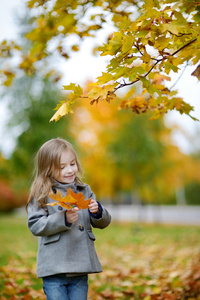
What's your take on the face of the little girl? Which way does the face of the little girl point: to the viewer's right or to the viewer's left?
to the viewer's right

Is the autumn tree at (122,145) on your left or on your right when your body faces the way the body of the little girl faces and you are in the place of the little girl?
on your left

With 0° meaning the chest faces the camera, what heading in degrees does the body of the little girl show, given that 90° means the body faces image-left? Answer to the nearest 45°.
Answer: approximately 315°
